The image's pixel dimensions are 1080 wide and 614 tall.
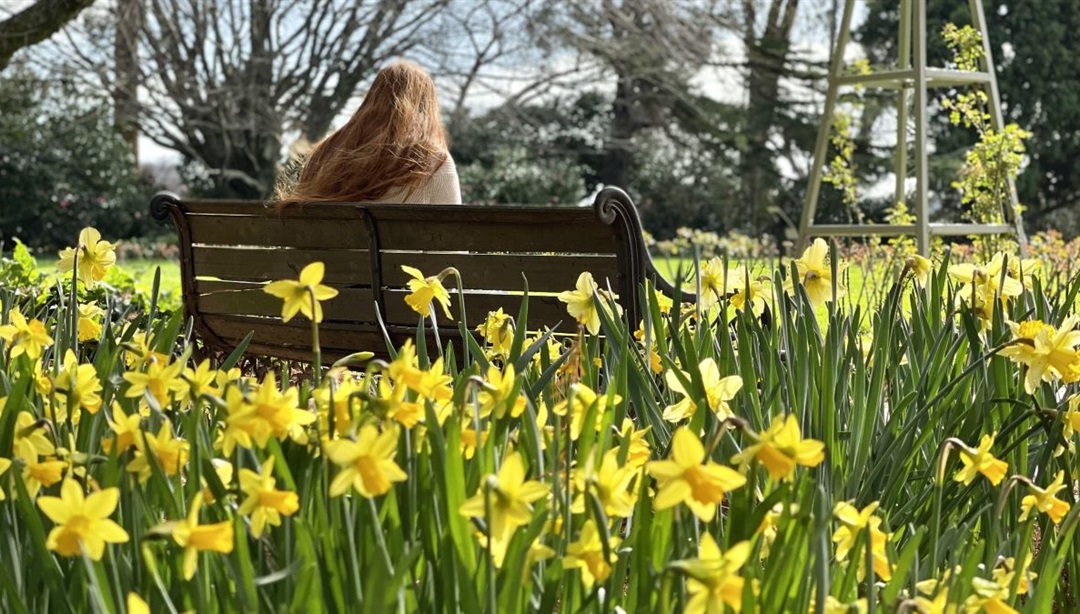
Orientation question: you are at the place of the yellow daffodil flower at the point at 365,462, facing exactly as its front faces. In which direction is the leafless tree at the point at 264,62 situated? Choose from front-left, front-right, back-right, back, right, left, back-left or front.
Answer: back-left

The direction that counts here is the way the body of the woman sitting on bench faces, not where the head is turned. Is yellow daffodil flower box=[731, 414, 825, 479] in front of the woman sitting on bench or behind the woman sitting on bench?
behind

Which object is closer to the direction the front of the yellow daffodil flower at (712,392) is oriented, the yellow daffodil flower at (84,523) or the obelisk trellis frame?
the yellow daffodil flower

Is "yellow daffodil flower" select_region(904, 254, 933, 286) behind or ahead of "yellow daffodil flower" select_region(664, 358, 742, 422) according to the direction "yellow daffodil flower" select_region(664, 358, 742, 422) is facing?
behind

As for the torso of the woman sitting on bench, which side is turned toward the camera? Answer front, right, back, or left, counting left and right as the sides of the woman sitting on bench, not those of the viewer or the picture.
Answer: back

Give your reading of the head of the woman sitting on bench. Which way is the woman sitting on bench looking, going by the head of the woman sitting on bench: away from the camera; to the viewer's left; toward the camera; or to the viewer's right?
away from the camera

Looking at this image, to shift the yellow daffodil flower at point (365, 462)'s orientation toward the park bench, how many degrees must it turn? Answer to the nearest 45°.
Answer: approximately 135° to its left

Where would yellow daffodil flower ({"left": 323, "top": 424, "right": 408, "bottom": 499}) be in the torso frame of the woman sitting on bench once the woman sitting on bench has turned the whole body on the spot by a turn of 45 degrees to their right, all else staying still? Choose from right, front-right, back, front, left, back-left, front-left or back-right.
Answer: back-right

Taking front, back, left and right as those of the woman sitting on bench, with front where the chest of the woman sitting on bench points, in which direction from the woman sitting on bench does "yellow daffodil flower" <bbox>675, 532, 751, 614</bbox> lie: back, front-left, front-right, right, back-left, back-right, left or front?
back

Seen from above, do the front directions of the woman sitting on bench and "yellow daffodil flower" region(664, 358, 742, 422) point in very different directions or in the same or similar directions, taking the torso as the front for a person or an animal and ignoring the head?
very different directions
